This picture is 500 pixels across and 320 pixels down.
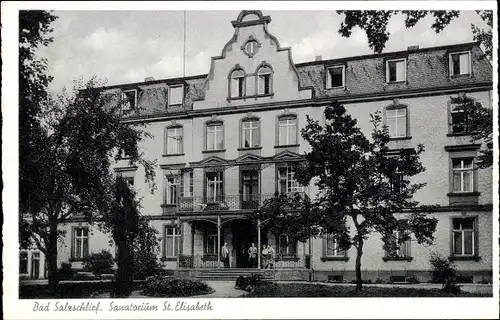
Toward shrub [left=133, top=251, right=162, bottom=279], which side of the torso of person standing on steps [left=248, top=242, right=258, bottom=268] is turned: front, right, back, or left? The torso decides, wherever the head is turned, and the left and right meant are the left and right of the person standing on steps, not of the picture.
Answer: right

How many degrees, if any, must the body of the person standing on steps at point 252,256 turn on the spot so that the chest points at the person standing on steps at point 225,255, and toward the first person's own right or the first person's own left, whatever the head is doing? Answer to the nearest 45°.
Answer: approximately 135° to the first person's own right

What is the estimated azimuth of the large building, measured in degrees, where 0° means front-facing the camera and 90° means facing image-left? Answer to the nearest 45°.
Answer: approximately 45°

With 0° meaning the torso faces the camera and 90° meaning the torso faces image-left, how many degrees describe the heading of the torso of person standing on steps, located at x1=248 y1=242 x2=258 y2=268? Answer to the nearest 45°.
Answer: approximately 0°

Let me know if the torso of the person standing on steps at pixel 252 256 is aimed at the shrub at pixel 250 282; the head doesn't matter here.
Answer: yes
